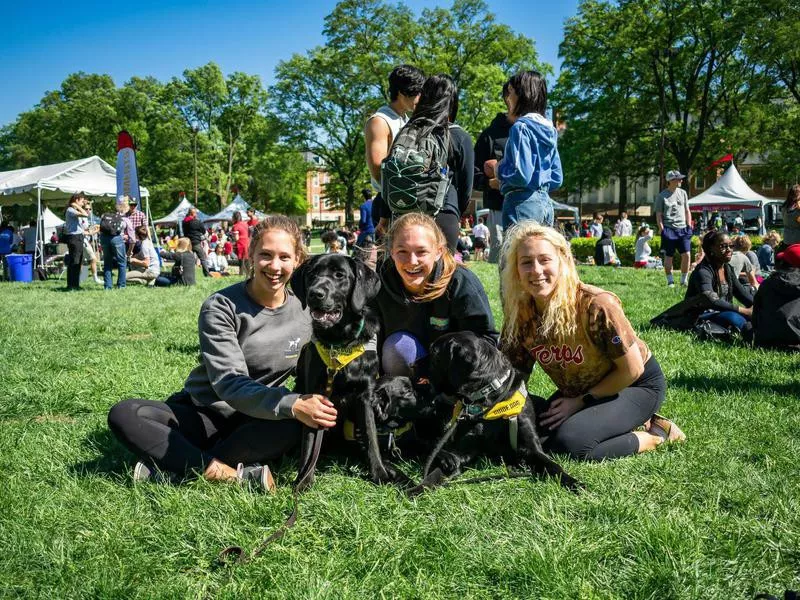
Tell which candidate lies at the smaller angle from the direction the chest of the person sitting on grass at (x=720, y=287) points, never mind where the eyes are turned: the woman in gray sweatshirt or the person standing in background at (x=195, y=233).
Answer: the woman in gray sweatshirt

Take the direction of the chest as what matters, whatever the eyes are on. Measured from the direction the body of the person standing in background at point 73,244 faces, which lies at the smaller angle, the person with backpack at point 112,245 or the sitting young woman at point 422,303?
the person with backpack

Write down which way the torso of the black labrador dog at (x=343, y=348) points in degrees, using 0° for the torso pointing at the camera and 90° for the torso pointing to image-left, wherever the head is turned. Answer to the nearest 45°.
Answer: approximately 0°

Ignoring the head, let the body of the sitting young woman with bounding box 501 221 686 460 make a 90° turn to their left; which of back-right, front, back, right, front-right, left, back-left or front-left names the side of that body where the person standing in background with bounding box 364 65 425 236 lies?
back

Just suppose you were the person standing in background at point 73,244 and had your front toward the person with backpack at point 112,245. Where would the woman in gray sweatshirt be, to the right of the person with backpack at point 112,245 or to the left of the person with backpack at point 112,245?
right

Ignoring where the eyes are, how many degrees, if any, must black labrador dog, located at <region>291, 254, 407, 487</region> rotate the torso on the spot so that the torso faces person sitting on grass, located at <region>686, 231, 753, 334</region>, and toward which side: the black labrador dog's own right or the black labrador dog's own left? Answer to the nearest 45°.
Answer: approximately 135° to the black labrador dog's own left

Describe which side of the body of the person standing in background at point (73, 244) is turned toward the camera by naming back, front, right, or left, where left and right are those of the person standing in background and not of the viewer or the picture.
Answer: right
